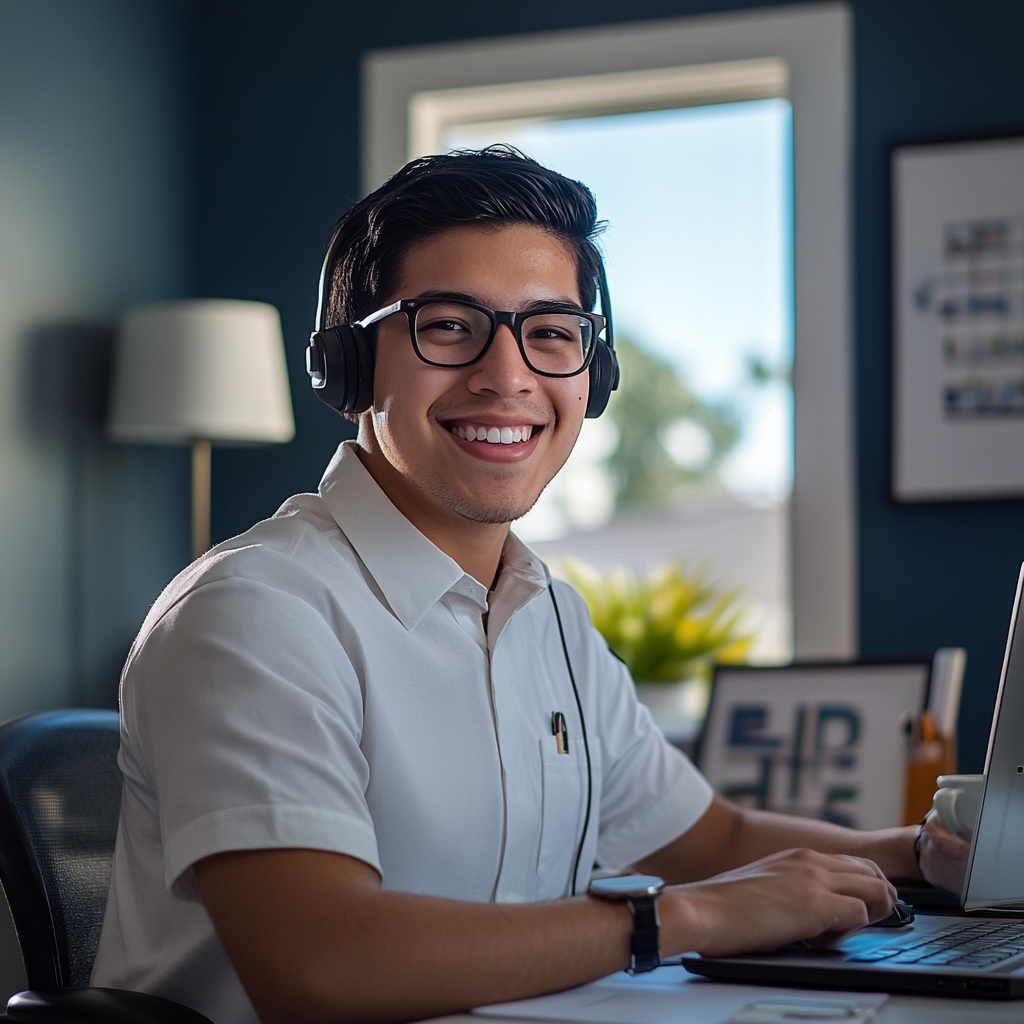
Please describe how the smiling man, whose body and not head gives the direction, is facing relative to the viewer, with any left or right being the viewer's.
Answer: facing the viewer and to the right of the viewer

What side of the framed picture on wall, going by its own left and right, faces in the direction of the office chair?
front

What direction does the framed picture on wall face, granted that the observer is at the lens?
facing the viewer

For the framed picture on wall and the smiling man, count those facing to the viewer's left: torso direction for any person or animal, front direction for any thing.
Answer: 0

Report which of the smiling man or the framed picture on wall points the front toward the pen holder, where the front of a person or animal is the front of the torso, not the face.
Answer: the framed picture on wall

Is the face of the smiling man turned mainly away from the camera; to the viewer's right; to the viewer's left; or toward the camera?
toward the camera

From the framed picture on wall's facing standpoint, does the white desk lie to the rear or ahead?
ahead

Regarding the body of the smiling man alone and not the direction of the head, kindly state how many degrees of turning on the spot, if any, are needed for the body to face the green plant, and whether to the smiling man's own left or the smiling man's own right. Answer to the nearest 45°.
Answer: approximately 135° to the smiling man's own left

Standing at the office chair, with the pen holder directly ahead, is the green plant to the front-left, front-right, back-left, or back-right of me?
front-left

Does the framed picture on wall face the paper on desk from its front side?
yes

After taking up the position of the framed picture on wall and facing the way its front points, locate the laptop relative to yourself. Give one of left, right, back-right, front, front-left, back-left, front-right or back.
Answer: front
